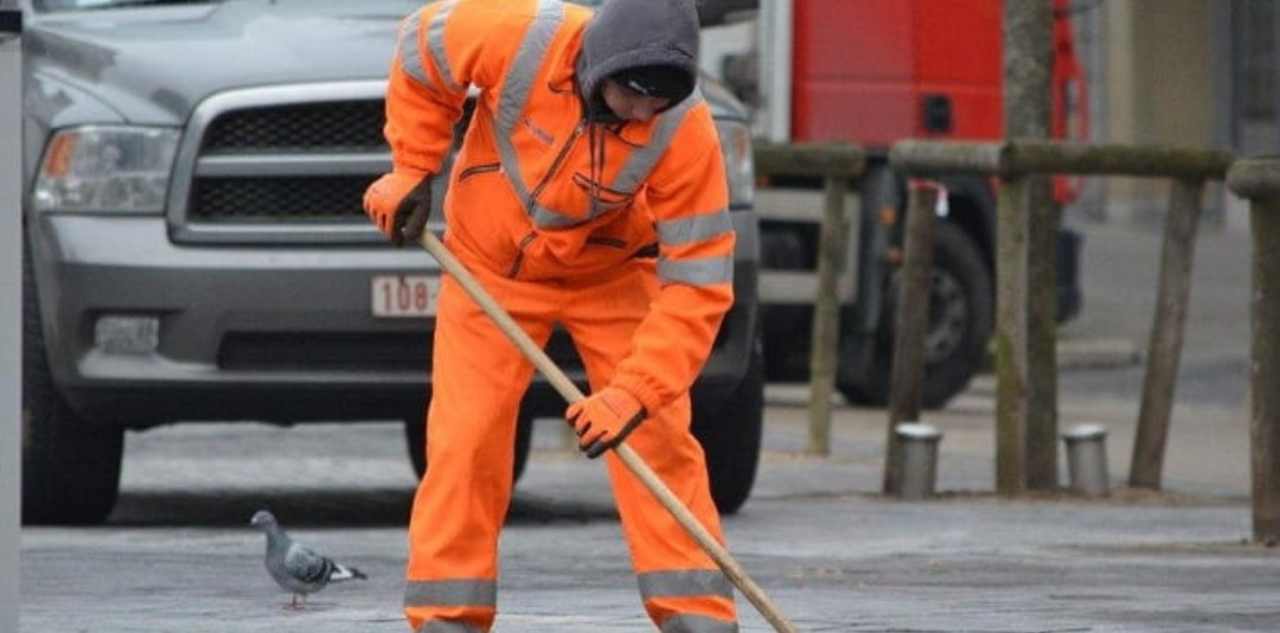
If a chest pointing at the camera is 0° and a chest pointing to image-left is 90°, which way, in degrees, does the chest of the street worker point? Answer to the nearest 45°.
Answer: approximately 0°

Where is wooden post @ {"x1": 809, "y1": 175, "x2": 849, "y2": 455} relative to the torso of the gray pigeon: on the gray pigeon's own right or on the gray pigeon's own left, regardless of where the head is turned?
on the gray pigeon's own right

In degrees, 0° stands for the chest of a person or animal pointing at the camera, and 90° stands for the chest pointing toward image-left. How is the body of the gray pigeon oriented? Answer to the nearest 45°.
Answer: approximately 90°

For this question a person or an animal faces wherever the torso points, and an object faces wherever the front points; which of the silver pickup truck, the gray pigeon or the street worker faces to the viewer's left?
the gray pigeon

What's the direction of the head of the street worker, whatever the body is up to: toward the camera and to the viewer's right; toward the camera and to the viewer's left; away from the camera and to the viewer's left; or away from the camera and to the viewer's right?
toward the camera and to the viewer's right

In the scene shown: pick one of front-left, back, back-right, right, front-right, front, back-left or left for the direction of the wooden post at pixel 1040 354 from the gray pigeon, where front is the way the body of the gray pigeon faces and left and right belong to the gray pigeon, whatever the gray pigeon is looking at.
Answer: back-right
